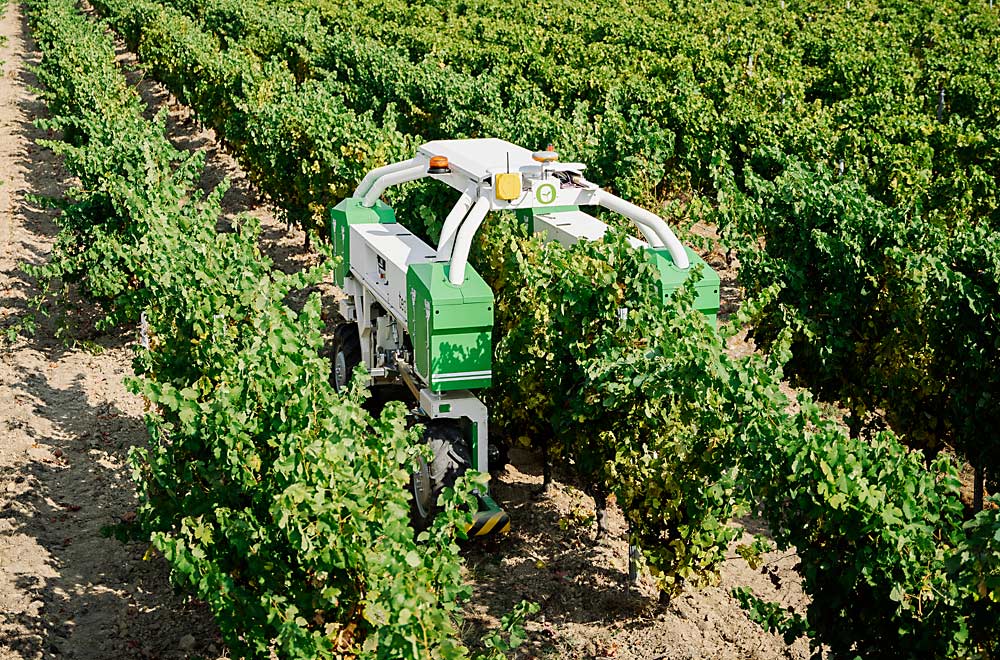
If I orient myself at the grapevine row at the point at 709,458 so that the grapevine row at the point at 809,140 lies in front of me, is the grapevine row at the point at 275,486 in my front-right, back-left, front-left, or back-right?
back-left

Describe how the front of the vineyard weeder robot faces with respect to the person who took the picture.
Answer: facing the viewer and to the right of the viewer
